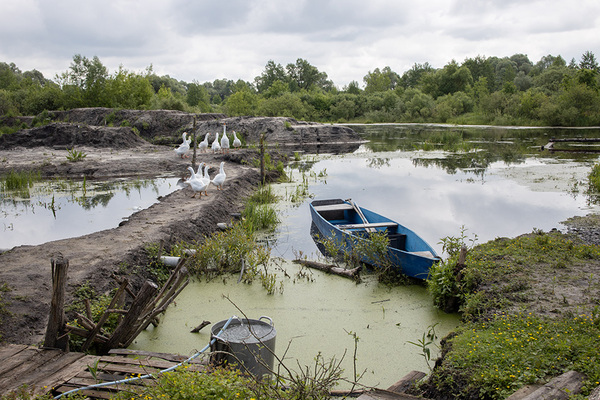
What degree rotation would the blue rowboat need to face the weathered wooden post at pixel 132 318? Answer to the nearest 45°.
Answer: approximately 90° to its right

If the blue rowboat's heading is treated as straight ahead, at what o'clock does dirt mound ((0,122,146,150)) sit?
The dirt mound is roughly at 6 o'clock from the blue rowboat.

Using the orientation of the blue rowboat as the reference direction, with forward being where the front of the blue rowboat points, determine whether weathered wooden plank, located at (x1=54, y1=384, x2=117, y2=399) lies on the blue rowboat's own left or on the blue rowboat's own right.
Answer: on the blue rowboat's own right
